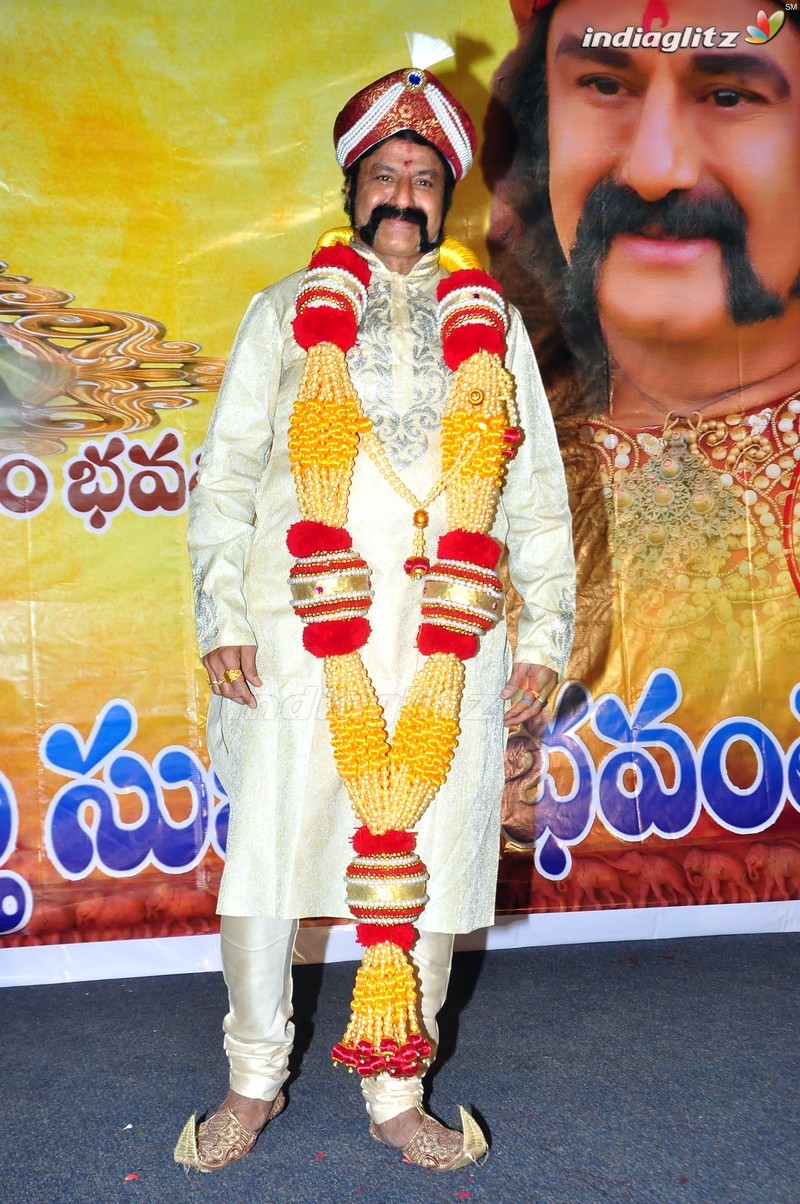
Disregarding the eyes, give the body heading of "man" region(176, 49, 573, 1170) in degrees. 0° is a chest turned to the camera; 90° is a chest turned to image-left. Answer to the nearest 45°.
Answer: approximately 0°
